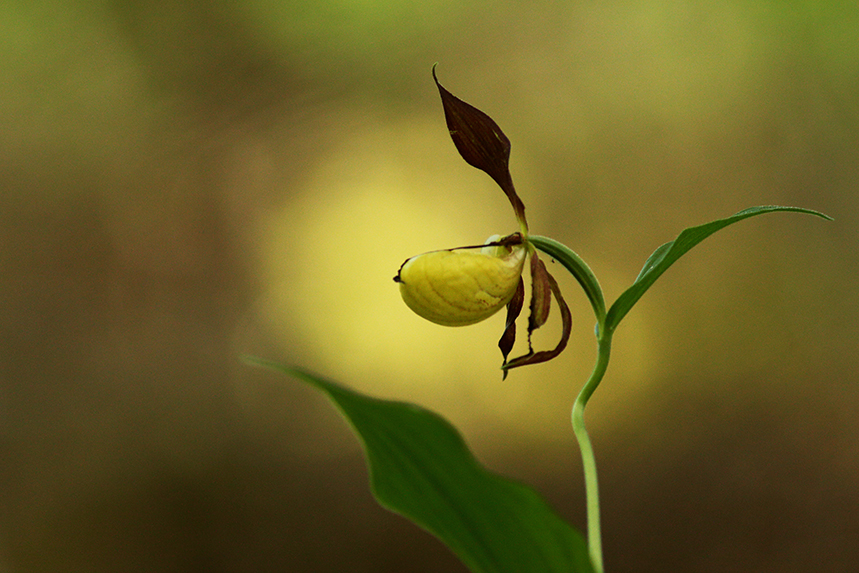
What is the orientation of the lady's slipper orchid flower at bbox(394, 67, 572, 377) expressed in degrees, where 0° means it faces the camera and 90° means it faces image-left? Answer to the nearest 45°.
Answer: approximately 90°
